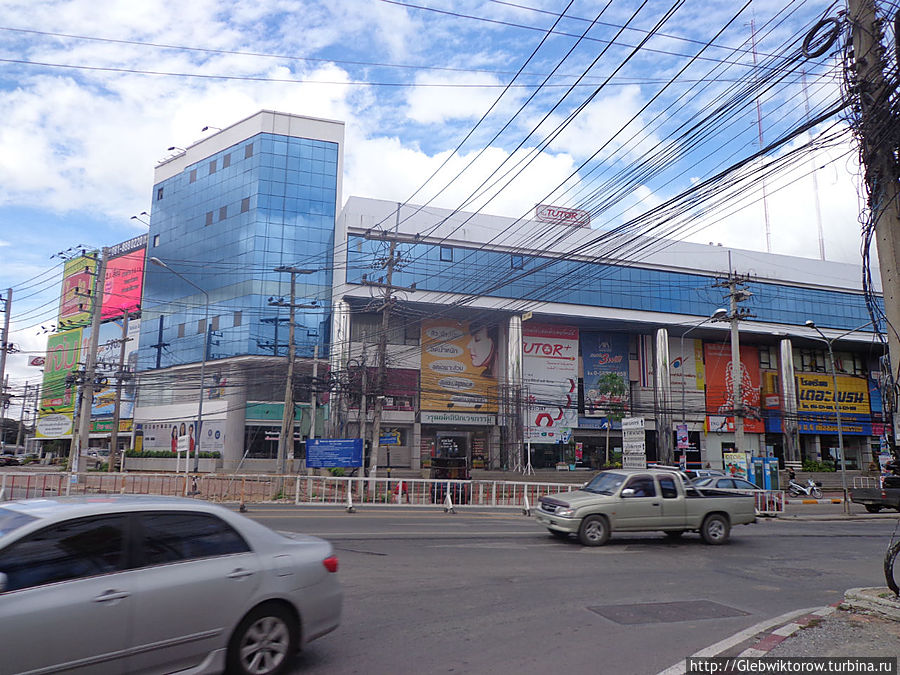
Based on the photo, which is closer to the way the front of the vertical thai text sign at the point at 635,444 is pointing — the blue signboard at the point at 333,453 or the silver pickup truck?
the silver pickup truck

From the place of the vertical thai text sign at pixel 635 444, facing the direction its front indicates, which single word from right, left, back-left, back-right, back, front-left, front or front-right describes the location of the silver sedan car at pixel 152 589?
front

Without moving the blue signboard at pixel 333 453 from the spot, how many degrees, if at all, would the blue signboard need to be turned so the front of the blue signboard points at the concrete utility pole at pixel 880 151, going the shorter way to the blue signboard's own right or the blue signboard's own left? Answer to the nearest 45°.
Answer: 0° — it already faces it

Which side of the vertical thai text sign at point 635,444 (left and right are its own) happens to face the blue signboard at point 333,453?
right

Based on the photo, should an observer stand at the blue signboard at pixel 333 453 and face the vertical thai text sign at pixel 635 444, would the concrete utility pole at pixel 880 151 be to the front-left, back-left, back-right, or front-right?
front-right

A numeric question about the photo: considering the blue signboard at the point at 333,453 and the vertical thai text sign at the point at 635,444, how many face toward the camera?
2

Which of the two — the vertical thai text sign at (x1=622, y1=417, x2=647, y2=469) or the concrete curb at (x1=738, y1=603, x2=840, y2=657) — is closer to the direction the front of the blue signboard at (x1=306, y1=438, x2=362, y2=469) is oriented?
the concrete curb

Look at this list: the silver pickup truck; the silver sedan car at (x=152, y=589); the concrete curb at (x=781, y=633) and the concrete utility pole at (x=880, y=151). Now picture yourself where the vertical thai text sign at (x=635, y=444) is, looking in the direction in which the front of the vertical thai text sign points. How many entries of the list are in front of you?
4

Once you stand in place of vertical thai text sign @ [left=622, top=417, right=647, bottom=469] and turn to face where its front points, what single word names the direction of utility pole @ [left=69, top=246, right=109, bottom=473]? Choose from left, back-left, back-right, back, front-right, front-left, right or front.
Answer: right

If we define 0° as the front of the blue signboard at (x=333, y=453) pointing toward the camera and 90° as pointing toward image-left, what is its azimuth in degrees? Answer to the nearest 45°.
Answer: approximately 0°

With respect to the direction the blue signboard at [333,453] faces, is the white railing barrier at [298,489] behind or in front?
in front

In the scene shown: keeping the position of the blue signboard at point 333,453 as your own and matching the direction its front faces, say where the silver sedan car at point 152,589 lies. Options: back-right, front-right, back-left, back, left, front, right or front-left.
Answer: front

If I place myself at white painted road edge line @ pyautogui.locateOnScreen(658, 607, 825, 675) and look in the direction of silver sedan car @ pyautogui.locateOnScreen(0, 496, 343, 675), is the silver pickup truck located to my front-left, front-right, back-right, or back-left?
back-right

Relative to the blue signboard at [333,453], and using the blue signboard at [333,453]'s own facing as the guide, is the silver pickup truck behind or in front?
in front

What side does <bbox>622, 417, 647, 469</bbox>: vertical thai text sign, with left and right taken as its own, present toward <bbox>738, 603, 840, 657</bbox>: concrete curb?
front

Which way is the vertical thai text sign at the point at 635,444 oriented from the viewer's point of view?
toward the camera

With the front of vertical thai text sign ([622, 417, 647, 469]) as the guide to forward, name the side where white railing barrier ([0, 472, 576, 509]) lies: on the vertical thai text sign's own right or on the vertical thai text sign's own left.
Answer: on the vertical thai text sign's own right

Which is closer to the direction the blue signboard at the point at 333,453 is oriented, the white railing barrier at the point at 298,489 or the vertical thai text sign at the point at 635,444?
the white railing barrier
